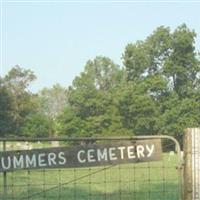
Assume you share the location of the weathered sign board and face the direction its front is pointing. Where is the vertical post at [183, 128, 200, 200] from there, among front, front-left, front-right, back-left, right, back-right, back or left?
left

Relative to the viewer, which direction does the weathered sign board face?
toward the camera
